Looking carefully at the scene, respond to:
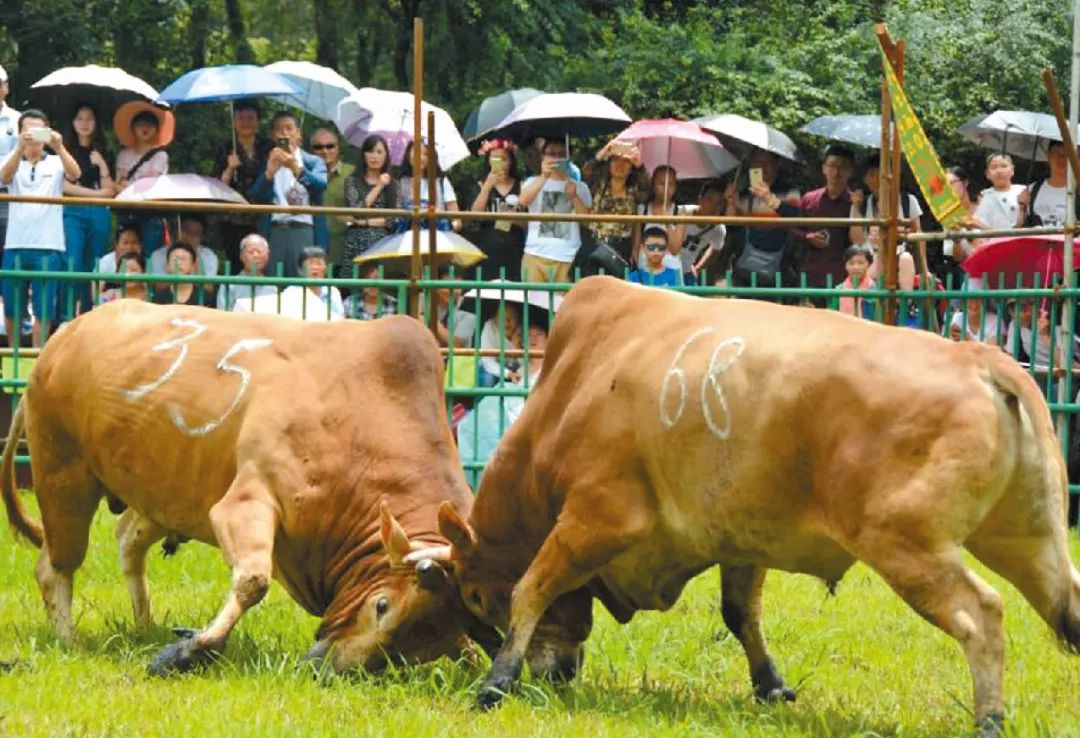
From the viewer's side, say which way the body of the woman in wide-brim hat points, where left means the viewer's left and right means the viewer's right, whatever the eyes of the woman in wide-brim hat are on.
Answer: facing the viewer

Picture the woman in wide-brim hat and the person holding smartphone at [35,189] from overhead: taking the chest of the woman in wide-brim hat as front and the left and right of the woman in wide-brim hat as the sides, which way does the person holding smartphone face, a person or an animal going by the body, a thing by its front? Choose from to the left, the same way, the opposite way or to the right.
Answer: the same way

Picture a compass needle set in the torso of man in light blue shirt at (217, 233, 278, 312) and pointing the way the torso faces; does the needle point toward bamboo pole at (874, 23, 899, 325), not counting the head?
no

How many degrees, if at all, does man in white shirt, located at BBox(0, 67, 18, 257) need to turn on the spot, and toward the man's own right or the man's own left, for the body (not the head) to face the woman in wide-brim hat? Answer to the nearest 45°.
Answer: approximately 135° to the man's own left

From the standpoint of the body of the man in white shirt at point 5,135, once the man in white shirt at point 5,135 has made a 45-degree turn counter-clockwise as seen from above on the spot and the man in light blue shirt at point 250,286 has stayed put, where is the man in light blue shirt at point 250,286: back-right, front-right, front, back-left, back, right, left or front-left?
front

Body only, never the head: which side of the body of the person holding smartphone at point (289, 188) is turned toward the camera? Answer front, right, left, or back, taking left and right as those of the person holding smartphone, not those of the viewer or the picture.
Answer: front

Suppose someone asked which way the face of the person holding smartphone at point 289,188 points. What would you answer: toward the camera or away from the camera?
toward the camera

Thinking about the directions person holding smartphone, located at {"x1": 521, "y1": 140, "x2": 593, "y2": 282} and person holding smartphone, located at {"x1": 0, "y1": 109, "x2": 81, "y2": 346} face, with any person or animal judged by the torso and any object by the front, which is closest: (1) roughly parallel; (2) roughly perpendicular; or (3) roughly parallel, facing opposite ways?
roughly parallel

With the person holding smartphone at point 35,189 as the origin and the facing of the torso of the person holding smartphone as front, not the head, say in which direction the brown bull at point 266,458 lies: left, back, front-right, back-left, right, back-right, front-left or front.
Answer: front

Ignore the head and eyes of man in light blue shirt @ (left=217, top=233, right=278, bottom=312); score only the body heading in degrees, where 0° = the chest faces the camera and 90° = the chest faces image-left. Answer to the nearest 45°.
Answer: approximately 0°

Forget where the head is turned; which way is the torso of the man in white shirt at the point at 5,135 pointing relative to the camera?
toward the camera

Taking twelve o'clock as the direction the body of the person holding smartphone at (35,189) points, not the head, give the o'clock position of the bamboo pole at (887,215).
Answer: The bamboo pole is roughly at 10 o'clock from the person holding smartphone.

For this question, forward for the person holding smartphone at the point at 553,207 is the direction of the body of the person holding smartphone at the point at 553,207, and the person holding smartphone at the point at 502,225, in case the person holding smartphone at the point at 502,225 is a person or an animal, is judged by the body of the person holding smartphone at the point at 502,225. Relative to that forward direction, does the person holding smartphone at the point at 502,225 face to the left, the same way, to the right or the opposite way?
the same way

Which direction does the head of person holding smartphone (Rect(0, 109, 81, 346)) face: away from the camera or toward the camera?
toward the camera

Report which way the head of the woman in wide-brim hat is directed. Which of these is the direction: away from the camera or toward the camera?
toward the camera

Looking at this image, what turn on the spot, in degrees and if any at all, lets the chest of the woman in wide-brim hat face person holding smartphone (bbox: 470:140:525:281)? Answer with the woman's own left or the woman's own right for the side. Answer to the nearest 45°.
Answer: approximately 45° to the woman's own left

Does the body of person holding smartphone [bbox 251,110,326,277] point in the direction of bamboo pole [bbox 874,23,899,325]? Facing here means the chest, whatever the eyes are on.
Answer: no

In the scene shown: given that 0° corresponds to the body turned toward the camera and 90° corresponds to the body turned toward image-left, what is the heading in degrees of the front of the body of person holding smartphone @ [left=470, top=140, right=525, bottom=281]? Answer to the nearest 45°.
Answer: approximately 0°
